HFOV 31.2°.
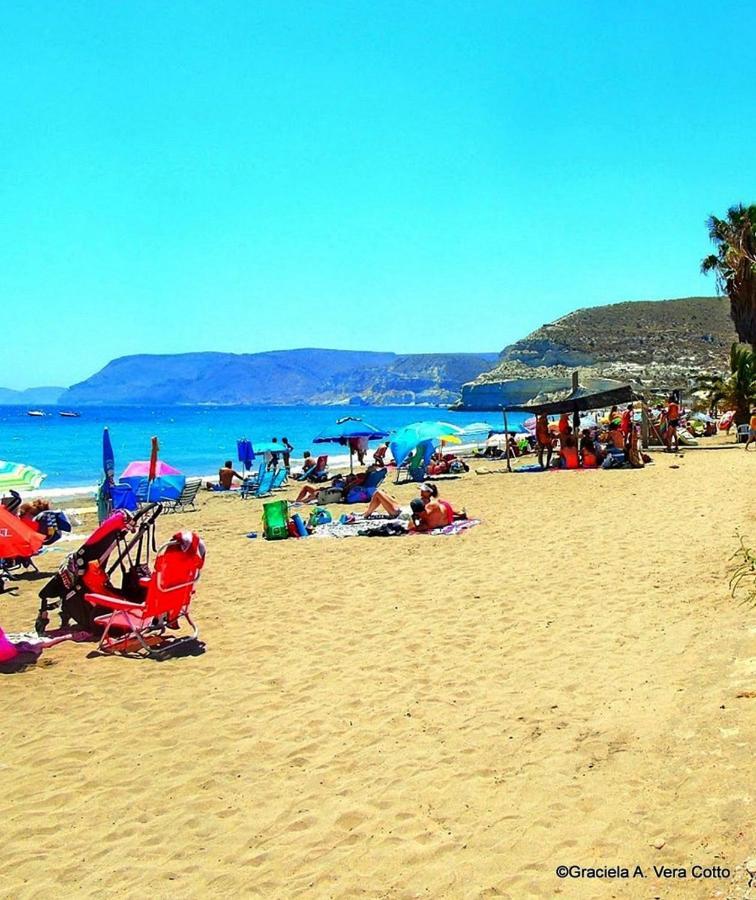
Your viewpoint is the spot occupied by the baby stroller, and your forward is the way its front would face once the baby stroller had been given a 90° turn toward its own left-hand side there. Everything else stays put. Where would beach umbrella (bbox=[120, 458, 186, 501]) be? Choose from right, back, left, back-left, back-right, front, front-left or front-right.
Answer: back

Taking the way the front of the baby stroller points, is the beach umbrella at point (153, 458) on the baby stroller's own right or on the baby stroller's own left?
on the baby stroller's own right

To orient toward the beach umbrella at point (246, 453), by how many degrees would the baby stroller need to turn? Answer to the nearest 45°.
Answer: approximately 90° to its right

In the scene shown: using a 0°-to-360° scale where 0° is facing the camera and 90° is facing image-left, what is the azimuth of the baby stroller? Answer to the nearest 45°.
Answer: approximately 90°

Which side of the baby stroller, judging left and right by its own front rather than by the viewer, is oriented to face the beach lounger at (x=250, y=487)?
right

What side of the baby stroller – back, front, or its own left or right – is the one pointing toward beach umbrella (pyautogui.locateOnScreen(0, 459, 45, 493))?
right

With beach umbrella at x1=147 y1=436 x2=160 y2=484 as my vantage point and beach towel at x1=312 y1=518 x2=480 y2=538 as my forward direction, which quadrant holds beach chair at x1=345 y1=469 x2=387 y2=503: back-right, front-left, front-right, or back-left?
front-left

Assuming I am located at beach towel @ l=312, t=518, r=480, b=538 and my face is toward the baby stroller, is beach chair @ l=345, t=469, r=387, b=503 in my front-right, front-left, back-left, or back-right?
back-right

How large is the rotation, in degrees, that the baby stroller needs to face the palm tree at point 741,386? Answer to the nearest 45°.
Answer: approximately 135° to its right
